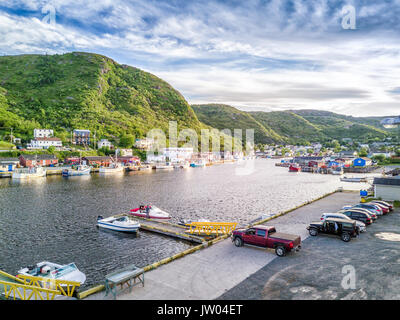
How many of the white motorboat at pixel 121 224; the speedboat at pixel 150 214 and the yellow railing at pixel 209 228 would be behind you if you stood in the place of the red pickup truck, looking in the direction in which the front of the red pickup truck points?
0

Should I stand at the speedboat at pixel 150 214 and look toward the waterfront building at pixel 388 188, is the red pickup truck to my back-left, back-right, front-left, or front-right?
front-right

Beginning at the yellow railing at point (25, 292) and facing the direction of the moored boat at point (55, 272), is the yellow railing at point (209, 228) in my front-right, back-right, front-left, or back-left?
front-right

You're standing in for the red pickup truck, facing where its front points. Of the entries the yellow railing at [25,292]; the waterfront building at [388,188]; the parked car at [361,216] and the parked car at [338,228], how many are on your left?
1

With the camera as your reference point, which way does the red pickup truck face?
facing away from the viewer and to the left of the viewer

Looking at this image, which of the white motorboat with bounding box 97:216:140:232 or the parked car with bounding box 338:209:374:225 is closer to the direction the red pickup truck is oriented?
the white motorboat

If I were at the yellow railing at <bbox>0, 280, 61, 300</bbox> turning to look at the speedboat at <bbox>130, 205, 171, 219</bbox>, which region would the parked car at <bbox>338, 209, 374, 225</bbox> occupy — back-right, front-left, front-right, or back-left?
front-right

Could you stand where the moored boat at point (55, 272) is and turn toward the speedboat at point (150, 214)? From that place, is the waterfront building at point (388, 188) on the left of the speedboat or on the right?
right

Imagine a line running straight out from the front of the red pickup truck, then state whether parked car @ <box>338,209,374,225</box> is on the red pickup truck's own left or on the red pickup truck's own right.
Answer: on the red pickup truck's own right

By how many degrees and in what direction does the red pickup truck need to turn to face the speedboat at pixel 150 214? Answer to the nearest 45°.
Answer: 0° — it already faces it

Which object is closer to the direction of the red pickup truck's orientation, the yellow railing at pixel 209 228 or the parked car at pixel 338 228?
the yellow railing

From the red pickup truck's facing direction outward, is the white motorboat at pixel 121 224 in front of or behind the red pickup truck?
in front

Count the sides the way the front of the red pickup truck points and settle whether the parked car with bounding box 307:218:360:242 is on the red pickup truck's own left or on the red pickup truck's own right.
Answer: on the red pickup truck's own right

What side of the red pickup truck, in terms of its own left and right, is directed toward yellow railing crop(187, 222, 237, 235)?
front

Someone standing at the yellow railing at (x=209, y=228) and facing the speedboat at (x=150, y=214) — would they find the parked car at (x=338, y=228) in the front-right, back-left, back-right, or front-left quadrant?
back-right

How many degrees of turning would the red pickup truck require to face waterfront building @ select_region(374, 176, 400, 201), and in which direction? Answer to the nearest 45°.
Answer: approximately 90° to its right
